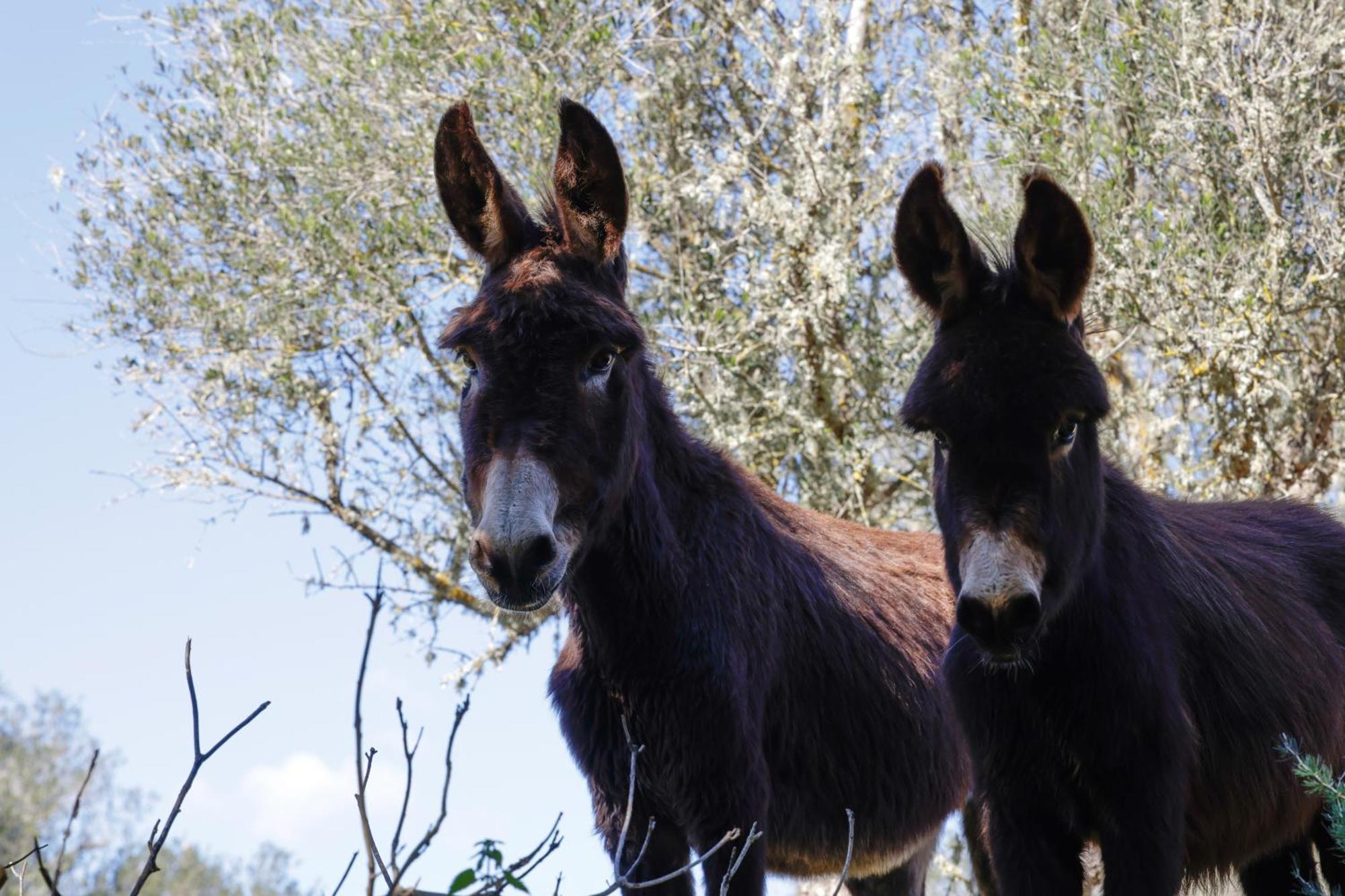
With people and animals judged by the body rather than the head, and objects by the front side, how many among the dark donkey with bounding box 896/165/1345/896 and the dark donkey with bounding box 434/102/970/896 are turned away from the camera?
0

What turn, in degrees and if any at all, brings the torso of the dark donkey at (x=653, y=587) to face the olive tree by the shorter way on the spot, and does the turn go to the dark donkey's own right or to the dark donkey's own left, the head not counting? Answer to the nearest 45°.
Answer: approximately 135° to the dark donkey's own right

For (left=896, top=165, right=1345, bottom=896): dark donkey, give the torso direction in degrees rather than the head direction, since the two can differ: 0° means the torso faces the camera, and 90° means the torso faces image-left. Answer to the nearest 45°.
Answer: approximately 45°

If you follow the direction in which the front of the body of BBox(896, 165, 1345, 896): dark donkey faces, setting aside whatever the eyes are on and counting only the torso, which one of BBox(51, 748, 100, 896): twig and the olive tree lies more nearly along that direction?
the twig

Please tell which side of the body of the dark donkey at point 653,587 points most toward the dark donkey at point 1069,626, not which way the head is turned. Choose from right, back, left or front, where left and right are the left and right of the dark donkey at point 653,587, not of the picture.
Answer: left

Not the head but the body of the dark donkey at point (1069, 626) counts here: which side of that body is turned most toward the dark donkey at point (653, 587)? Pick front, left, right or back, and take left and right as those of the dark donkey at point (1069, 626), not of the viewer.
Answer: right

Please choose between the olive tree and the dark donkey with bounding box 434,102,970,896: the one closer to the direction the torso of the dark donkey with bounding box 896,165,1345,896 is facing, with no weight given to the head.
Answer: the dark donkey
